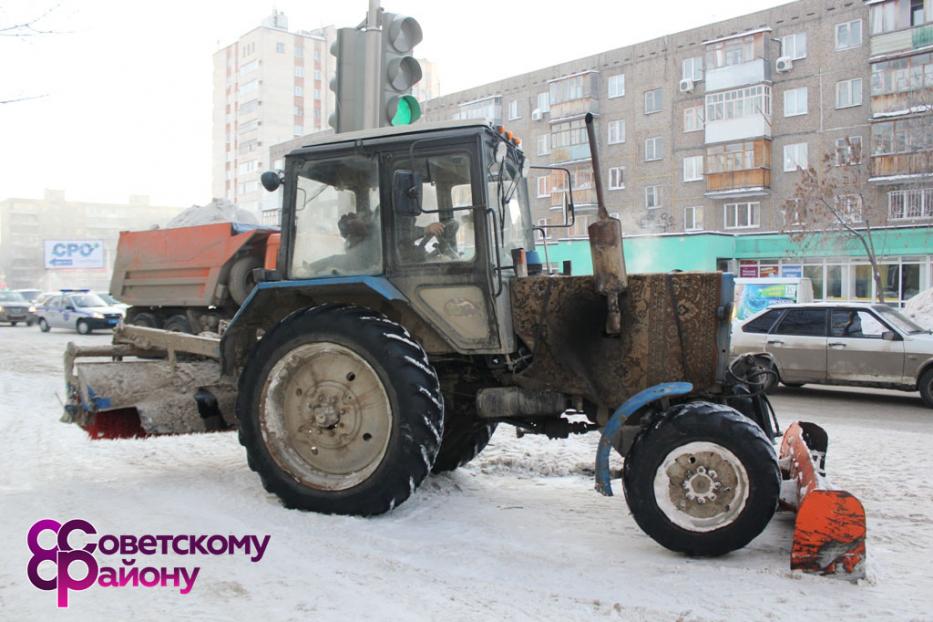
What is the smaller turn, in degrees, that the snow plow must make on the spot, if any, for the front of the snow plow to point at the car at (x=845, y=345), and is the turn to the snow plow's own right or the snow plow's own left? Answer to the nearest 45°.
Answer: approximately 90° to the snow plow's own left

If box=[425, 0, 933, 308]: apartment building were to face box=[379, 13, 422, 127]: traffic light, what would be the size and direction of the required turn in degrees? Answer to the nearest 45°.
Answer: approximately 45° to its left

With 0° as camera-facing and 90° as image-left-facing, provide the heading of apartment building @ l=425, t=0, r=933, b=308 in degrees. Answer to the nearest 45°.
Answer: approximately 45°

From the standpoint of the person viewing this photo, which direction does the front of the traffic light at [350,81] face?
facing away from the viewer and to the left of the viewer

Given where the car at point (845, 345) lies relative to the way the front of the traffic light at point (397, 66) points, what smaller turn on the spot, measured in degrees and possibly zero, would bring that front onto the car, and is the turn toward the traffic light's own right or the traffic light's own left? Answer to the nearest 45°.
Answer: approximately 90° to the traffic light's own left
